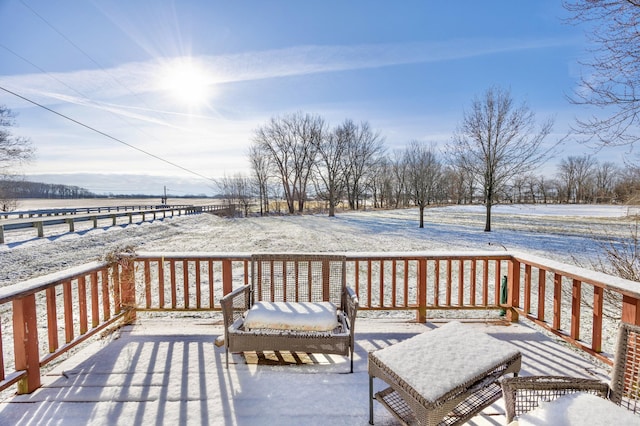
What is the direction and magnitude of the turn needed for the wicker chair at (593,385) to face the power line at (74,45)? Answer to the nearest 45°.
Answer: approximately 45° to its right

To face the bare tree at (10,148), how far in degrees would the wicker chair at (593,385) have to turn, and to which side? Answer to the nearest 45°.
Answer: approximately 45° to its right

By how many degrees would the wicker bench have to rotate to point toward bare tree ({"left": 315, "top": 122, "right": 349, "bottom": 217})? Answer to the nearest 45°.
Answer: approximately 180°

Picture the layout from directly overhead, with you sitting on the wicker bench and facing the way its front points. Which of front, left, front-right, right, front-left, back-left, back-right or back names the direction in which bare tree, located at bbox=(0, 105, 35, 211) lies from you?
back-right

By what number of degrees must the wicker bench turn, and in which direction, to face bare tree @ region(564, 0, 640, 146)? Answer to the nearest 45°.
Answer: approximately 90° to its left

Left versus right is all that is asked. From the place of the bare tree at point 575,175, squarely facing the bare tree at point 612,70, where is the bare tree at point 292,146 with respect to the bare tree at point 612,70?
right

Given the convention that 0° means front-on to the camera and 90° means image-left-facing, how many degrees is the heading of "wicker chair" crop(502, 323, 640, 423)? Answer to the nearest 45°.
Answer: approximately 45°

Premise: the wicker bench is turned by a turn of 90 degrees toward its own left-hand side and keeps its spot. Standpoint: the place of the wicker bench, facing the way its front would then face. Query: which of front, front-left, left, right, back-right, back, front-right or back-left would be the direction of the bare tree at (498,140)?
front-left

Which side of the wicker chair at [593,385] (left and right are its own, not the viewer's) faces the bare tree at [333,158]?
right

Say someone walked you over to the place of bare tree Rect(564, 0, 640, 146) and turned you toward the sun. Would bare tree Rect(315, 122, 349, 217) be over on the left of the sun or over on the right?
right

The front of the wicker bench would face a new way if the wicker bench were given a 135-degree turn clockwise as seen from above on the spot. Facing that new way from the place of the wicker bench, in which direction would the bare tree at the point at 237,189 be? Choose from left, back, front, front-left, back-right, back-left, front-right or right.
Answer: front-right

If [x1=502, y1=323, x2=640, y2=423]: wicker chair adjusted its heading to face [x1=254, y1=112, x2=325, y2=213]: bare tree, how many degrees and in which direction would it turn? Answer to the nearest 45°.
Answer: approximately 90° to its right

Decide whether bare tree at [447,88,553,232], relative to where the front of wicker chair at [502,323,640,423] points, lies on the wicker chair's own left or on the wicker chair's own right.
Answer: on the wicker chair's own right
